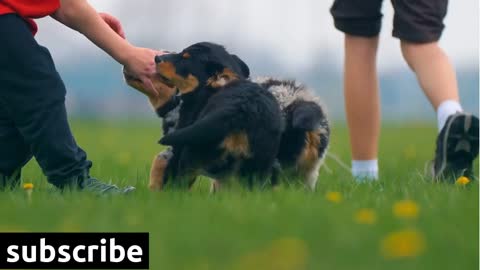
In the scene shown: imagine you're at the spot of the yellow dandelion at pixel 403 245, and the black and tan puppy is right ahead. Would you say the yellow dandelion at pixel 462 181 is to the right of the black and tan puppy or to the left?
right

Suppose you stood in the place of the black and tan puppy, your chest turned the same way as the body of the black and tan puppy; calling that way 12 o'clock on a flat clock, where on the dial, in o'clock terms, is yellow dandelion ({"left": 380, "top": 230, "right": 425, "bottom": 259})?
The yellow dandelion is roughly at 7 o'clock from the black and tan puppy.

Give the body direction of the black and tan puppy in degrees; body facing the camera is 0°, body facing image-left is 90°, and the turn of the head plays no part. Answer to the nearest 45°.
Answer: approximately 135°

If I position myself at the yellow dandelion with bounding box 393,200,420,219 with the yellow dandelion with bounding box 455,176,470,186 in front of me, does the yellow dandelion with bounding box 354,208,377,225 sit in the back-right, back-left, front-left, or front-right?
back-left

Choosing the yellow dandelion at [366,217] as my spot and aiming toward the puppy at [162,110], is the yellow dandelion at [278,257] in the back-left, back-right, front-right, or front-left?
back-left

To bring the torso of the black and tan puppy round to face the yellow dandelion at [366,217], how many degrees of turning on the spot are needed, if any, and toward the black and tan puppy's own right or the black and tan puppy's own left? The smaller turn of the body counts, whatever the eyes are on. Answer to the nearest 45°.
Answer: approximately 180°

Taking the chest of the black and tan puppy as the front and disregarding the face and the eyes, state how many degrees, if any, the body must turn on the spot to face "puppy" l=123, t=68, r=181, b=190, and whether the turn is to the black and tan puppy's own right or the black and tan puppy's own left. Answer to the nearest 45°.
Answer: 0° — it already faces it

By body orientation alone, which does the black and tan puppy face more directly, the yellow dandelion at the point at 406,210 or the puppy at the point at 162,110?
the puppy

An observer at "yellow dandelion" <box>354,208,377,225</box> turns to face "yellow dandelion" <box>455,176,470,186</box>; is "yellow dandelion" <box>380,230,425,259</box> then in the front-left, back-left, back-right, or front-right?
back-right

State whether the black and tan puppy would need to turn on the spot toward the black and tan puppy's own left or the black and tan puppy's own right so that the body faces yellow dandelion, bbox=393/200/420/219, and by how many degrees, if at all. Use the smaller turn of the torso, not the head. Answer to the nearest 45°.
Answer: approximately 180°
